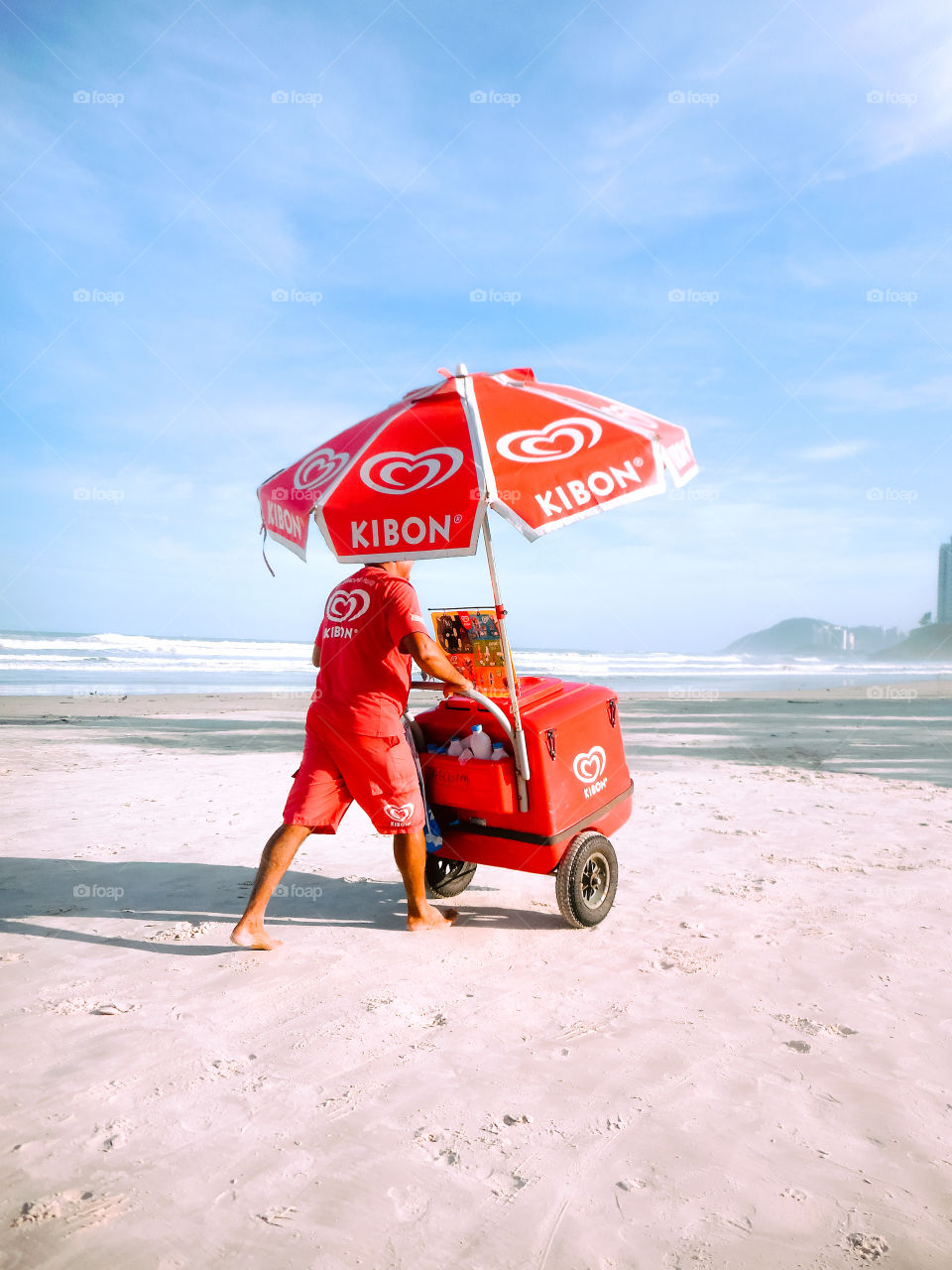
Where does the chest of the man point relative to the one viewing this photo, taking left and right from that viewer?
facing away from the viewer and to the right of the viewer
